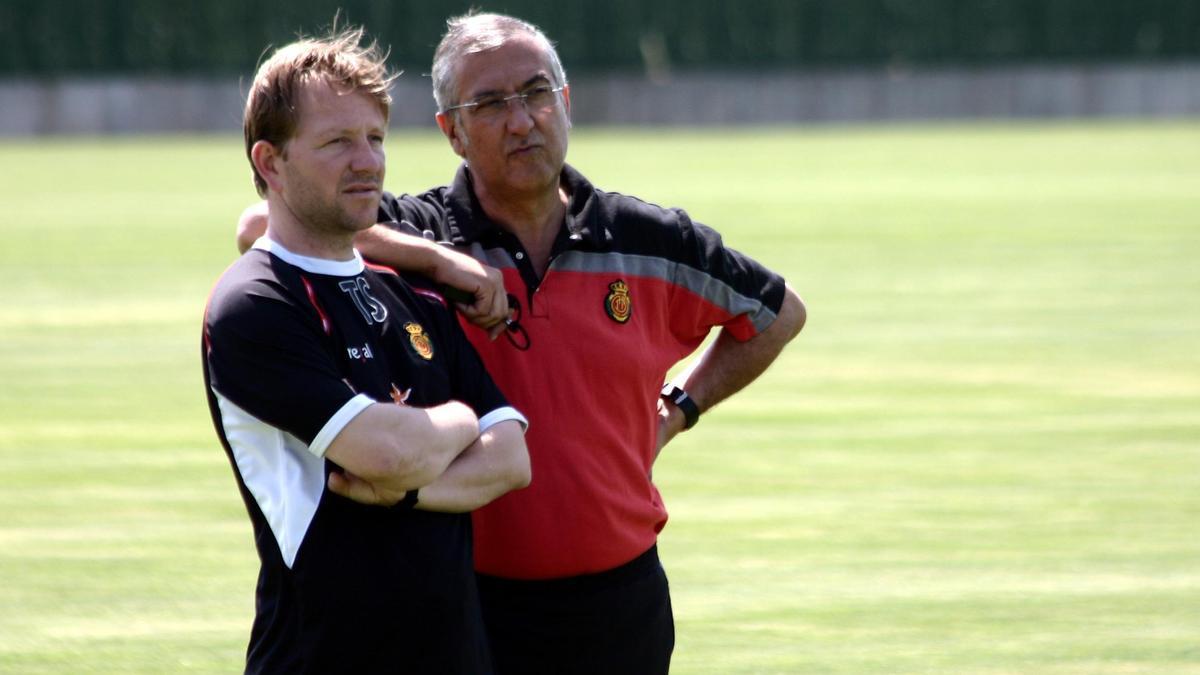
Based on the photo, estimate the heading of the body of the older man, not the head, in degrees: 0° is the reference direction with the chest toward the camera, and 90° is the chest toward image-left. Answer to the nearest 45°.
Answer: approximately 0°
